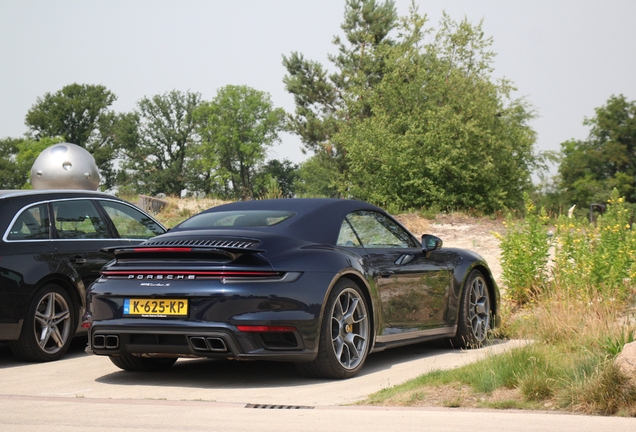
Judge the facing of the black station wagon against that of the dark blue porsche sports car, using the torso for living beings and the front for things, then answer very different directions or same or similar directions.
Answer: same or similar directions

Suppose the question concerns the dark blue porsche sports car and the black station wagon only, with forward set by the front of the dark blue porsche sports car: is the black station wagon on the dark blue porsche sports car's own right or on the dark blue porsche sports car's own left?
on the dark blue porsche sports car's own left

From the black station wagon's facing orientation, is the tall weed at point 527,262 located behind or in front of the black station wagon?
in front

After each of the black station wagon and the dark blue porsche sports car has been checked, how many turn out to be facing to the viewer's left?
0

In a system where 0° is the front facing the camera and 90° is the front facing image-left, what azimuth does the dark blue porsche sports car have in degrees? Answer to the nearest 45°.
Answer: approximately 225°

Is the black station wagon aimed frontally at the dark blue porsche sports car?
no

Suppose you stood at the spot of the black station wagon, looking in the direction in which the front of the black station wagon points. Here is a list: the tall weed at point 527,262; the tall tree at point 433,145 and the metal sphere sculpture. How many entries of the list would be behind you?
0

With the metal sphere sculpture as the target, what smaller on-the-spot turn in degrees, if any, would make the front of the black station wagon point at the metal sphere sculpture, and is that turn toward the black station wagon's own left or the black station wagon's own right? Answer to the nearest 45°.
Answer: approximately 45° to the black station wagon's own left

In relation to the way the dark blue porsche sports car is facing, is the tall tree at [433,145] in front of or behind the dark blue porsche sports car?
in front
